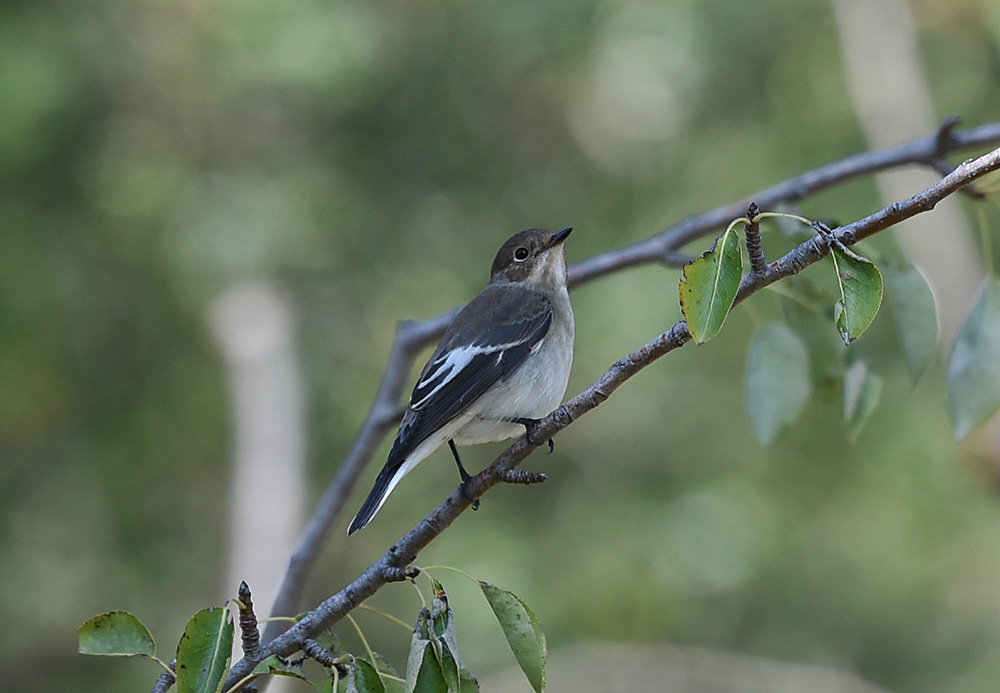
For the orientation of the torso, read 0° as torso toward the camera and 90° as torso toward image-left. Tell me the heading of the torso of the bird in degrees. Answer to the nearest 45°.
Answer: approximately 270°
